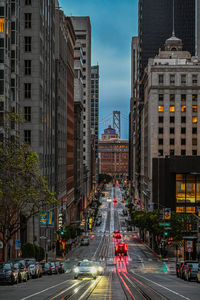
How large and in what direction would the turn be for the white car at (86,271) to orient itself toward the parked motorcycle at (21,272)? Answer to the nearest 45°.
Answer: approximately 45° to its right

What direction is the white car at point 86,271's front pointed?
toward the camera

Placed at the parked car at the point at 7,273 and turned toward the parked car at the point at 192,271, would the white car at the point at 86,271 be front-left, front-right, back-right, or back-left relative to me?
front-left

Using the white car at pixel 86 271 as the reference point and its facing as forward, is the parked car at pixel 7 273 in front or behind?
in front

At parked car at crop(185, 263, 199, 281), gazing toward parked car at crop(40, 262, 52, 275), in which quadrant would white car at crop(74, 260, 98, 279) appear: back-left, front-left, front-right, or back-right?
front-left

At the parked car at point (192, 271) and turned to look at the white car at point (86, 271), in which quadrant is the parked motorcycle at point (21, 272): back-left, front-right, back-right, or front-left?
front-left

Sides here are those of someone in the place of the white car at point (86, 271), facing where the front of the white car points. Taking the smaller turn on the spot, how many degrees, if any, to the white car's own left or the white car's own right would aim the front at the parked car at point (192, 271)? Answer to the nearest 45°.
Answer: approximately 90° to the white car's own left
